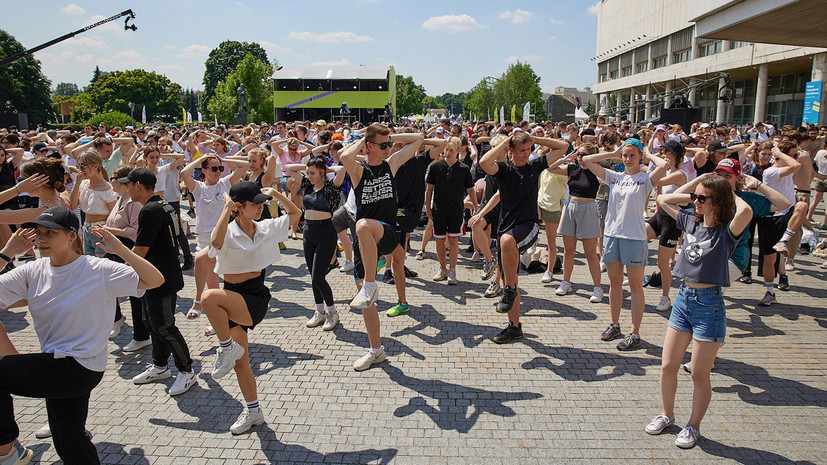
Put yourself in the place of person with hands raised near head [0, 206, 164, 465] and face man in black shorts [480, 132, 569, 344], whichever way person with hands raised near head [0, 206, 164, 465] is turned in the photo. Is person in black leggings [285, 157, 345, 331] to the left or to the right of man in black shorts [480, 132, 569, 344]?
left

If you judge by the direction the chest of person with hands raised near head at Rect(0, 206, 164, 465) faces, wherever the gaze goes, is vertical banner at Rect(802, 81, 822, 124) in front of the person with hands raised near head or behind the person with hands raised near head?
behind

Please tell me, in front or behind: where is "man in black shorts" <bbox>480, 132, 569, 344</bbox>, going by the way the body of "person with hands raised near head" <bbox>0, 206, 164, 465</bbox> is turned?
behind

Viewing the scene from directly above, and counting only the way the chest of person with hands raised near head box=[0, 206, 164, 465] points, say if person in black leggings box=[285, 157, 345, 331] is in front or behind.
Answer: behind

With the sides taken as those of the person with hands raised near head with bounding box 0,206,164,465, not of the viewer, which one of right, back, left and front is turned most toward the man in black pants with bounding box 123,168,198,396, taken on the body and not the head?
back

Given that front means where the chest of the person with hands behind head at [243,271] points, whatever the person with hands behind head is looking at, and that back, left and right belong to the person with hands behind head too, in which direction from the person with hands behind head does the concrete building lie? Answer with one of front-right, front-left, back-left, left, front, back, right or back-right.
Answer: back
